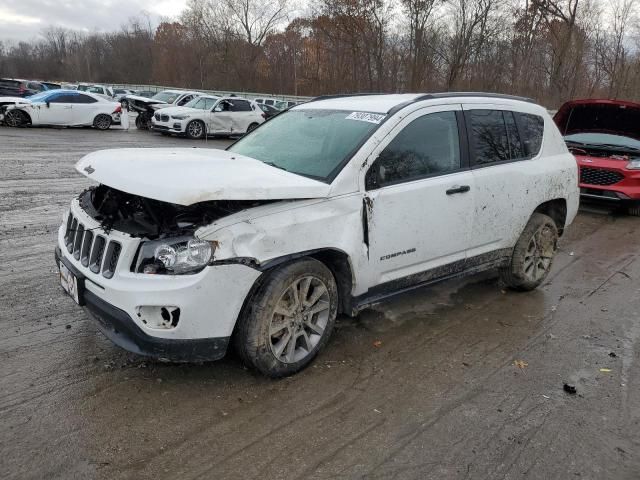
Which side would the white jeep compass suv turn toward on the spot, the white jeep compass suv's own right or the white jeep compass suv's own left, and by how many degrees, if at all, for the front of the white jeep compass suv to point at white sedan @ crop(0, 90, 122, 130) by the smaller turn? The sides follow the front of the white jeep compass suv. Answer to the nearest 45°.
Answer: approximately 90° to the white jeep compass suv's own right

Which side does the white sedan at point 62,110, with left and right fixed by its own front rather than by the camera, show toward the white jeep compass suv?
left

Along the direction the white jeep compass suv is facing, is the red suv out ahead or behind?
behind

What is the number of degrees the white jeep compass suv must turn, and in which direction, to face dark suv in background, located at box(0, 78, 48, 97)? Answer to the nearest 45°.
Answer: approximately 90° to its right

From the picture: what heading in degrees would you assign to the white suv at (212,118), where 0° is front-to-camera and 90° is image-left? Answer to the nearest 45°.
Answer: approximately 45°

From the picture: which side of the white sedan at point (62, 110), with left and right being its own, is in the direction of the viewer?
left

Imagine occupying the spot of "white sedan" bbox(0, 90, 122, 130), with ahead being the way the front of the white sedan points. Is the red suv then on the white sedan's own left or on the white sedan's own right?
on the white sedan's own left

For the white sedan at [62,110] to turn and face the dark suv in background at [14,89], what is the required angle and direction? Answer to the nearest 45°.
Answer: approximately 90° to its right

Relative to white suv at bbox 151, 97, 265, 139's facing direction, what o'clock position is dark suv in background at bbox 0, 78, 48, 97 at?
The dark suv in background is roughly at 3 o'clock from the white suv.

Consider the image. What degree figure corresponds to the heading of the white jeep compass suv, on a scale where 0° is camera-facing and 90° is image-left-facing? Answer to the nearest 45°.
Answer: approximately 45°

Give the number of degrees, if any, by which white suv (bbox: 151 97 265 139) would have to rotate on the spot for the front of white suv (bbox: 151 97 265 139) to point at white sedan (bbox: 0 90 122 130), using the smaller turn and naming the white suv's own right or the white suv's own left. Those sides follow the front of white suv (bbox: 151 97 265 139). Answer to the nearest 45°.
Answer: approximately 45° to the white suv's own right

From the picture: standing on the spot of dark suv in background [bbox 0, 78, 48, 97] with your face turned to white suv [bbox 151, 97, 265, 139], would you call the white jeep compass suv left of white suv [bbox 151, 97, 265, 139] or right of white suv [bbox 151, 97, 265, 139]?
right
